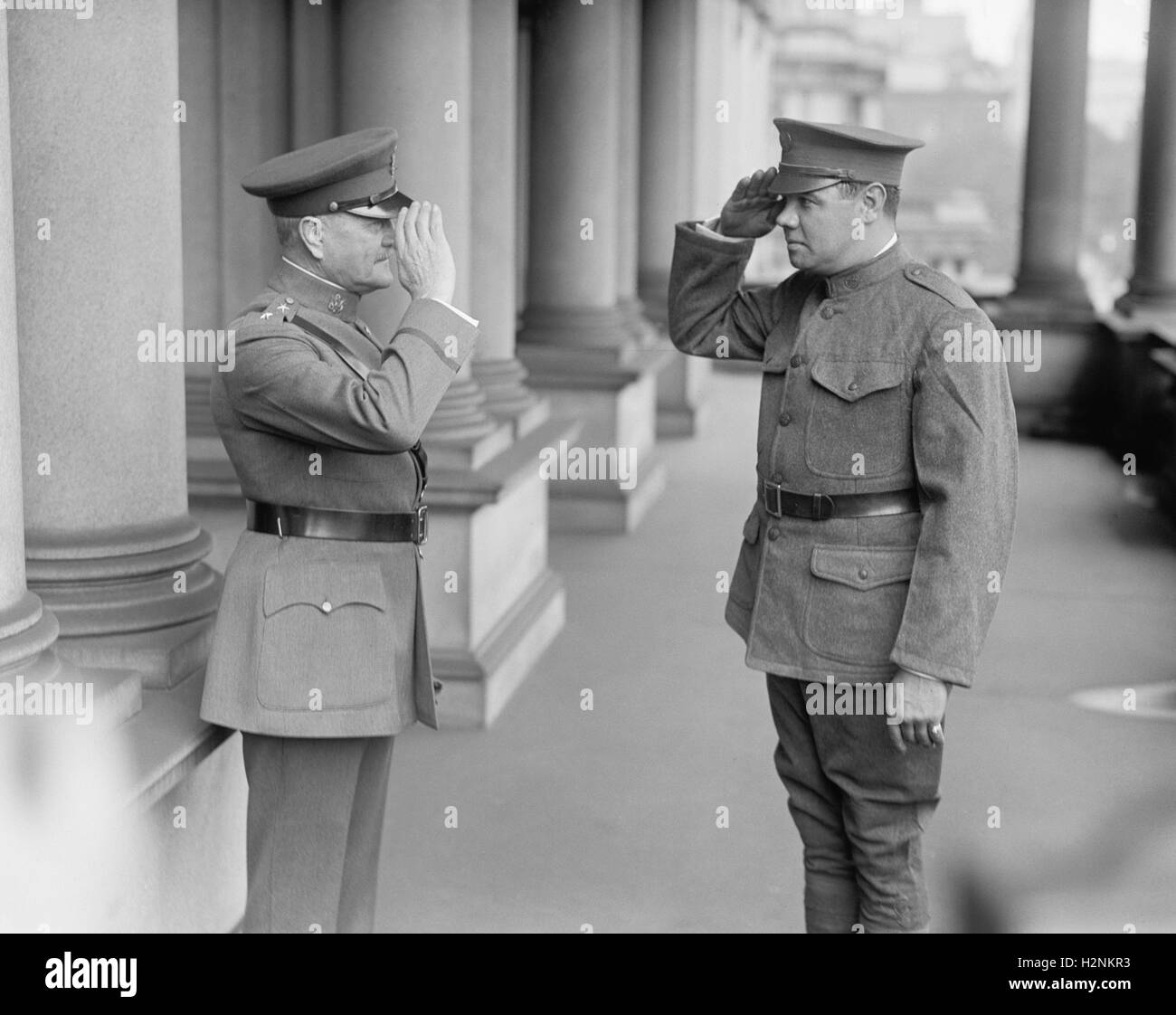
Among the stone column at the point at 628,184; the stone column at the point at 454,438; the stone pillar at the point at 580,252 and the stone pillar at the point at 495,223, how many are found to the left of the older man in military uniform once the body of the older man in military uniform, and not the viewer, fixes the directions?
4

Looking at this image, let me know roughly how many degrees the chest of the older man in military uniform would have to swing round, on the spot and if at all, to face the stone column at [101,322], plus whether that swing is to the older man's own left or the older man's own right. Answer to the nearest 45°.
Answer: approximately 135° to the older man's own left

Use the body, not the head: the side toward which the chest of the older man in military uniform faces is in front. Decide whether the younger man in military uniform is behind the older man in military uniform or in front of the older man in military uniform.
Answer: in front

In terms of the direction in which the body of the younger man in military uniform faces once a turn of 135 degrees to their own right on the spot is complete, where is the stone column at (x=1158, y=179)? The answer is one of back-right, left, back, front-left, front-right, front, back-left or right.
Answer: front

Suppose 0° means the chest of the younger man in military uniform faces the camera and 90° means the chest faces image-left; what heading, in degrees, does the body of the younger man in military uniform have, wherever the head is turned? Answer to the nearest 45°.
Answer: approximately 45°

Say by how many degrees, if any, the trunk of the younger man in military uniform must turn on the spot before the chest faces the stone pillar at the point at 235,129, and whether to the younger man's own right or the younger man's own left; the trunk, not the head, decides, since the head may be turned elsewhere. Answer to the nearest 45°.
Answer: approximately 90° to the younger man's own right

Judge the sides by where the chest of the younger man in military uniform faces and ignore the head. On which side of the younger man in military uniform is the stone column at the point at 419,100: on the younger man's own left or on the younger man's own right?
on the younger man's own right

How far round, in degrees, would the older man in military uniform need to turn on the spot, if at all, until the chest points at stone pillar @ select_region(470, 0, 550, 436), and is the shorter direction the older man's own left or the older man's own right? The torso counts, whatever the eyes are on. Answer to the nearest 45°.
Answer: approximately 90° to the older man's own left

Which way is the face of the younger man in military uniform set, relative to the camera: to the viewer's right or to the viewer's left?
to the viewer's left

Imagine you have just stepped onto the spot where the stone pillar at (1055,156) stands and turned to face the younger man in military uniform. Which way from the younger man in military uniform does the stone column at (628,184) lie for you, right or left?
right

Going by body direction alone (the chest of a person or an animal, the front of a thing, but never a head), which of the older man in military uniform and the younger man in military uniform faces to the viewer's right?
the older man in military uniform

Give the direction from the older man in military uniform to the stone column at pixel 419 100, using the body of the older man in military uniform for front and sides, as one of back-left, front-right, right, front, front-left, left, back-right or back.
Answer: left

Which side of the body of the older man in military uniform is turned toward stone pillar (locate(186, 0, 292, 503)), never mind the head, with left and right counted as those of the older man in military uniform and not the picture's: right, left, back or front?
left

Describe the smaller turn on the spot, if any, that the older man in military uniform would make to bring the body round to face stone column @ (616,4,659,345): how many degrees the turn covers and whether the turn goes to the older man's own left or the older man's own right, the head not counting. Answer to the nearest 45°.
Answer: approximately 90° to the older man's own left

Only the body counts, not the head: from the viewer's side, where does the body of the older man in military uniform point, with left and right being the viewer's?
facing to the right of the viewer
